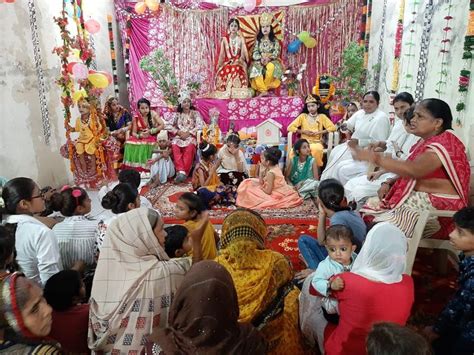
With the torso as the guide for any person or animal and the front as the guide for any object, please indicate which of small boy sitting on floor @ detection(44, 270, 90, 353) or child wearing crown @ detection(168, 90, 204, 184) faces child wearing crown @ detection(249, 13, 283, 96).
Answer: the small boy sitting on floor

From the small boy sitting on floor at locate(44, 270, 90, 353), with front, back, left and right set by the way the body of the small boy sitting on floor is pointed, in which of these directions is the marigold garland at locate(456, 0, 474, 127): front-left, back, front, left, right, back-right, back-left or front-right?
front-right

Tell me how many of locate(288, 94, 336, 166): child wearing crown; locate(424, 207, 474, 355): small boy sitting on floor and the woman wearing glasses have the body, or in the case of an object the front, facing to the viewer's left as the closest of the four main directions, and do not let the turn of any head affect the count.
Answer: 1

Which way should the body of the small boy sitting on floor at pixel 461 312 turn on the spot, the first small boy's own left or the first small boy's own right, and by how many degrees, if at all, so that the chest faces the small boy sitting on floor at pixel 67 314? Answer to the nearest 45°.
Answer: approximately 45° to the first small boy's own left

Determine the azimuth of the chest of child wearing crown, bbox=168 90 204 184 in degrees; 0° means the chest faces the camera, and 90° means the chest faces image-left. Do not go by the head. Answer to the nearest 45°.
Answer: approximately 0°

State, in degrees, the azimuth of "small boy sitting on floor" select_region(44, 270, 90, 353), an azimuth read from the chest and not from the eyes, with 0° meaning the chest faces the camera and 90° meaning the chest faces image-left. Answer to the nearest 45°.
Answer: approximately 225°

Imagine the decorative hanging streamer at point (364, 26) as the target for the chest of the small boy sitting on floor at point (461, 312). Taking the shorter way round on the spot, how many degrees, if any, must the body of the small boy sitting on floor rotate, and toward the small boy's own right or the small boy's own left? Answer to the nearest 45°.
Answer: approximately 90° to the small boy's own right

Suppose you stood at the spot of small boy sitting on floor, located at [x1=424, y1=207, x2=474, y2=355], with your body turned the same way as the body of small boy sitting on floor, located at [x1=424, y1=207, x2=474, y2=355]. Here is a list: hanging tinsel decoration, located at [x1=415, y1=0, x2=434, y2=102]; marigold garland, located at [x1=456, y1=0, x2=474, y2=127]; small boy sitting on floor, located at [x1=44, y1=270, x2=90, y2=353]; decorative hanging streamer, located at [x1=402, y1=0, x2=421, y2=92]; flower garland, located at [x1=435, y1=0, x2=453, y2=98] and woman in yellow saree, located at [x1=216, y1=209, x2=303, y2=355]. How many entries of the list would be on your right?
4

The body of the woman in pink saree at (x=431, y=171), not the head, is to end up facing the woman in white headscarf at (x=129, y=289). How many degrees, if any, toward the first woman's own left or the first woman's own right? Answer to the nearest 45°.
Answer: approximately 45° to the first woman's own left

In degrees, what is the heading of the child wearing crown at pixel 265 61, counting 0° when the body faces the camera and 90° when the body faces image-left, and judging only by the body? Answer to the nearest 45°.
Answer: approximately 0°

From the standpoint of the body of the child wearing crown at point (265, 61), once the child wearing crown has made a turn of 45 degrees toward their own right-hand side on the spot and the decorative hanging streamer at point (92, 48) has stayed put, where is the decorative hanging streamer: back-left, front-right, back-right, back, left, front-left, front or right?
front-right

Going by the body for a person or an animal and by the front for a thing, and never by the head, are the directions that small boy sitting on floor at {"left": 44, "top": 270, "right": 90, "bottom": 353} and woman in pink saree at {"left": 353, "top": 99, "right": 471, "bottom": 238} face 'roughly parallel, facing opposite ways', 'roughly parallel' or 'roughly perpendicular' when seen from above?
roughly perpendicular

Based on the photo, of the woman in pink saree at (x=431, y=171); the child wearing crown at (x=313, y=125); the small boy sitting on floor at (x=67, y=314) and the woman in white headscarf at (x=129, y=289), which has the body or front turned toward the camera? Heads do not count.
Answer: the child wearing crown
